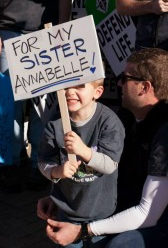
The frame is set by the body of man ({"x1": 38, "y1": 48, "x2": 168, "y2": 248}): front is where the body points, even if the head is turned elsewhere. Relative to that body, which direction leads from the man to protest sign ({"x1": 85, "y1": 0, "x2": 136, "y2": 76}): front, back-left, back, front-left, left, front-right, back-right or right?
right

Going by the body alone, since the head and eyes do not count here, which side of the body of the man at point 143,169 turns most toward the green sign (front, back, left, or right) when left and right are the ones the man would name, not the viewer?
right

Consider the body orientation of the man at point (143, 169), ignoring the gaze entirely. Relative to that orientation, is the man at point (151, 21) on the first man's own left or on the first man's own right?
on the first man's own right

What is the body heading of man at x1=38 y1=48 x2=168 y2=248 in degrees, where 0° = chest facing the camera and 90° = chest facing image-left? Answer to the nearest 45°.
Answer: approximately 90°

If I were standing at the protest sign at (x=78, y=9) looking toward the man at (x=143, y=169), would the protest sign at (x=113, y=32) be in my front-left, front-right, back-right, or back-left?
front-left

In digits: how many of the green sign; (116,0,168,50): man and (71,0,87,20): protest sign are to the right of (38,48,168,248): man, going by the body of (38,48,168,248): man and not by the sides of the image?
3

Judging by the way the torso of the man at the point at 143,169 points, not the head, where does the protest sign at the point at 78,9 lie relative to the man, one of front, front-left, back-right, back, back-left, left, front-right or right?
right

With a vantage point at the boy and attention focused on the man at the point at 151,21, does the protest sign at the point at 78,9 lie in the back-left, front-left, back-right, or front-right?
front-left

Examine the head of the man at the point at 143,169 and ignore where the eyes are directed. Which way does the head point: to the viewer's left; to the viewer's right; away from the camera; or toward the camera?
to the viewer's left

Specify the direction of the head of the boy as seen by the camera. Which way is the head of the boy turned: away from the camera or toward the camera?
toward the camera
